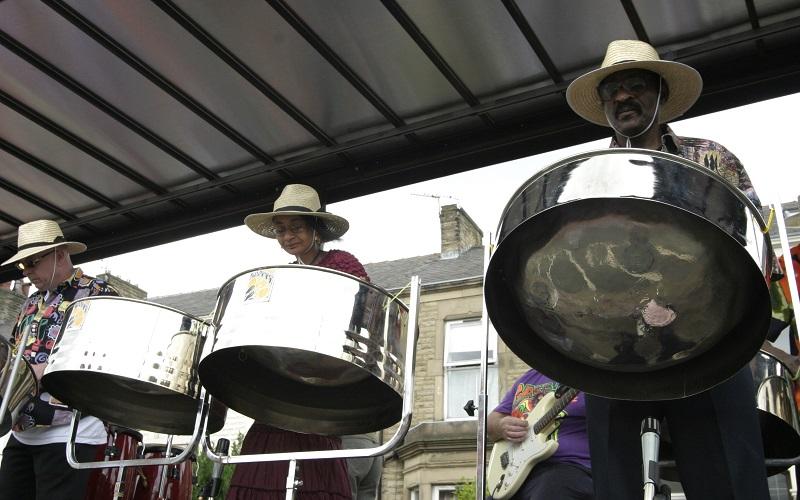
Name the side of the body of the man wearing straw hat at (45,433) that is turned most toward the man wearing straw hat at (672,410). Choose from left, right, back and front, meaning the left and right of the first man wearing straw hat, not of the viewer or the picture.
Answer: left

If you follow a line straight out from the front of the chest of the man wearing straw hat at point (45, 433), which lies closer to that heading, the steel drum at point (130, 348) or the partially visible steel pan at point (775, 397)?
the steel drum

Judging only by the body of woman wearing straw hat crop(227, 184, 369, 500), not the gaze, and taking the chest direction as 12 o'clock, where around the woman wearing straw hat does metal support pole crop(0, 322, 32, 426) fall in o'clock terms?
The metal support pole is roughly at 2 o'clock from the woman wearing straw hat.

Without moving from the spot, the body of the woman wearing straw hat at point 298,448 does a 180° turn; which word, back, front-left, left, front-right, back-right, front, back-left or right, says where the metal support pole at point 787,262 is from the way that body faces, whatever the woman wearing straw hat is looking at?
right

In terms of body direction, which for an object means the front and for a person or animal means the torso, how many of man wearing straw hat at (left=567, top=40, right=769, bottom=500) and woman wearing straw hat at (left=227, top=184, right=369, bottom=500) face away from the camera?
0

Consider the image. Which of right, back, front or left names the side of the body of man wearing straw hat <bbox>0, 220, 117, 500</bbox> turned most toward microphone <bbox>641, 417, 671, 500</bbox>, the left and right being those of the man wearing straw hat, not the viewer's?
left

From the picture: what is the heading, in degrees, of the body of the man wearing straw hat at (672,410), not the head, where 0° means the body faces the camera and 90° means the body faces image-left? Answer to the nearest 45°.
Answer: approximately 45°

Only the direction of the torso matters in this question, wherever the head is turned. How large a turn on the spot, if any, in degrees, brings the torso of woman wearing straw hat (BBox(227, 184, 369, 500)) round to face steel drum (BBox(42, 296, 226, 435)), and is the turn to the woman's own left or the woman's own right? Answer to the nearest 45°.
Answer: approximately 45° to the woman's own right

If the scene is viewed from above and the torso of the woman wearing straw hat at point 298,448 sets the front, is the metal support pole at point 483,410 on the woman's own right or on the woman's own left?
on the woman's own left

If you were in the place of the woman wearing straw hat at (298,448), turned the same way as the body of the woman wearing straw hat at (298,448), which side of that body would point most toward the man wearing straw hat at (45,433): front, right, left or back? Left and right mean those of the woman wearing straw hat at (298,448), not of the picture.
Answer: right

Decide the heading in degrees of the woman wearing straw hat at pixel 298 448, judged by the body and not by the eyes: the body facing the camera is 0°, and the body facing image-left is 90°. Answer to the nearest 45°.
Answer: approximately 45°

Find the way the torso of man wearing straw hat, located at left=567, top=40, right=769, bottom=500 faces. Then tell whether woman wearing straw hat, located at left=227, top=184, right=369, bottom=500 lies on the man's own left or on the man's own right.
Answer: on the man's own right
